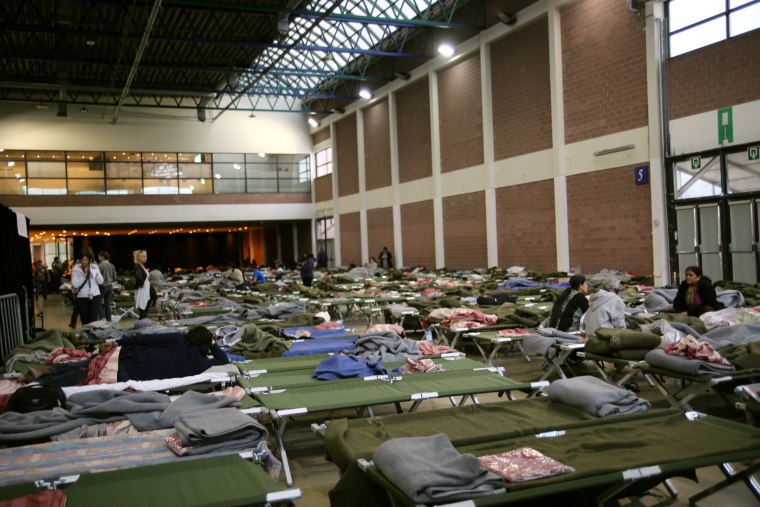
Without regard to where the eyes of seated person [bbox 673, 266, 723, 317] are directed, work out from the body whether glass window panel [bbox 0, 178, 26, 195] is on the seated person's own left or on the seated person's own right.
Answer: on the seated person's own right

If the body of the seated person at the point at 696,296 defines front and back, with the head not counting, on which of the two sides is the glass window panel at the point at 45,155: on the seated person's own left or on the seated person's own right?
on the seated person's own right

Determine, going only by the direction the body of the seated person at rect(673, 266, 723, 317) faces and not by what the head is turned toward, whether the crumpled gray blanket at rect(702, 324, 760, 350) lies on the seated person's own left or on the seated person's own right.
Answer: on the seated person's own left

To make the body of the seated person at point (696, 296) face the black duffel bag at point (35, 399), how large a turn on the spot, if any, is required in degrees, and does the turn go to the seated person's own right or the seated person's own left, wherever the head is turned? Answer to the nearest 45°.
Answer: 0° — they already face it

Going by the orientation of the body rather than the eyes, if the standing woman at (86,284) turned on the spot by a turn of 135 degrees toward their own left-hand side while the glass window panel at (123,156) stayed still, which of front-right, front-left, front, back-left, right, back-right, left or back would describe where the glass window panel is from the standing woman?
front-left

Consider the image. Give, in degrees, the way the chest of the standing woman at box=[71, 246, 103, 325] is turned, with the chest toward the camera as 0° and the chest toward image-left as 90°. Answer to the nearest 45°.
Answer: approximately 0°

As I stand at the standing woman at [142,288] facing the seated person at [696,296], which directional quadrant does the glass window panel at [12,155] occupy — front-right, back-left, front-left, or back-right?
back-left

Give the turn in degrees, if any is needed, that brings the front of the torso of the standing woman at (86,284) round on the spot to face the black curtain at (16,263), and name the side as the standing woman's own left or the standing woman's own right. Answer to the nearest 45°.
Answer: approximately 45° to the standing woman's own right

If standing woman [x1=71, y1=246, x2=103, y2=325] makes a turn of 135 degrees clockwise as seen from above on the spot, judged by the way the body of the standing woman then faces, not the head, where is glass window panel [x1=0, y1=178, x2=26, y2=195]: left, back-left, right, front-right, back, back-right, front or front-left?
front-right

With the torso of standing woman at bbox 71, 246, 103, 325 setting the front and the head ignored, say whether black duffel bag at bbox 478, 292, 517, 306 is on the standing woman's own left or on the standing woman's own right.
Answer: on the standing woman's own left

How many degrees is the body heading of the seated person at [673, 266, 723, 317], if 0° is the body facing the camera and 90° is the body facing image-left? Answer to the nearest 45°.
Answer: approximately 45°
